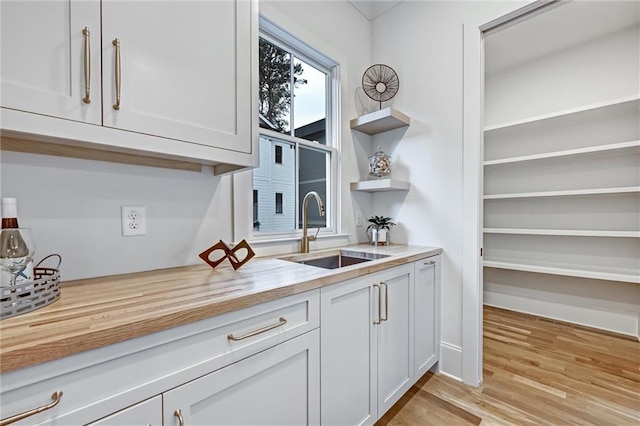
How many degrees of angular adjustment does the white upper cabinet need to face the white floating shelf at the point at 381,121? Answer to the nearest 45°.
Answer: approximately 45° to its left

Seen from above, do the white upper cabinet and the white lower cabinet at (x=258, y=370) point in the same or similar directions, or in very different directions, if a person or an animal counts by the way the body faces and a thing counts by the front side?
same or similar directions

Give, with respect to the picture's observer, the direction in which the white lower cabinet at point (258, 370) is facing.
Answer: facing the viewer and to the right of the viewer

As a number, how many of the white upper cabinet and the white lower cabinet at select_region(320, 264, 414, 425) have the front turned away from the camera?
0

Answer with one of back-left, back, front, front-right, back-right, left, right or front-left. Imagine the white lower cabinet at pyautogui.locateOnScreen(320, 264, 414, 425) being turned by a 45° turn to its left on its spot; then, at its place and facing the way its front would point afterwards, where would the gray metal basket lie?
back-right

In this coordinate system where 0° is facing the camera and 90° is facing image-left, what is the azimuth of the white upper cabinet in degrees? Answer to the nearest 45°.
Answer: approximately 315°

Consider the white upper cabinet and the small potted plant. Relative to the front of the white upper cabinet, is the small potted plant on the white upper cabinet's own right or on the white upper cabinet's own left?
on the white upper cabinet's own left

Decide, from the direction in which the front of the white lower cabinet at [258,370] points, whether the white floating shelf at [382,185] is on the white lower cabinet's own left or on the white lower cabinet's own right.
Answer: on the white lower cabinet's own left

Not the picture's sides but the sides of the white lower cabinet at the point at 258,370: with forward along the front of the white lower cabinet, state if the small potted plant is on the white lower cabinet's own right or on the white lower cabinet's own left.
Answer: on the white lower cabinet's own left

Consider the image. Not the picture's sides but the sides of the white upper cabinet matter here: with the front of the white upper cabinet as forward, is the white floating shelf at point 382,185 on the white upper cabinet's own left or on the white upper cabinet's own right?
on the white upper cabinet's own left
